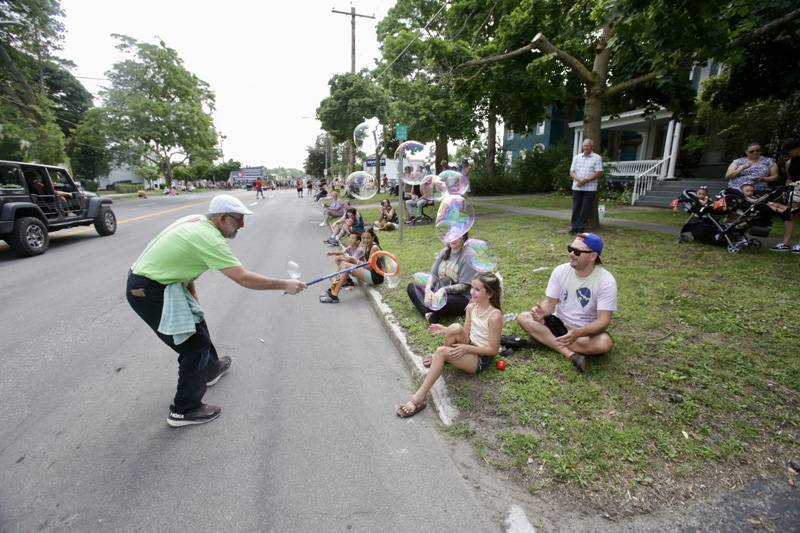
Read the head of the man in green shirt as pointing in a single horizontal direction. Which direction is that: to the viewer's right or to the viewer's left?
to the viewer's right

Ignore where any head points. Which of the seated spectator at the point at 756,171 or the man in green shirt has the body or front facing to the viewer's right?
the man in green shirt

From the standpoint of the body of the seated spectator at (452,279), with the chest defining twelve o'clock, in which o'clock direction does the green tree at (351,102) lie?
The green tree is roughly at 4 o'clock from the seated spectator.

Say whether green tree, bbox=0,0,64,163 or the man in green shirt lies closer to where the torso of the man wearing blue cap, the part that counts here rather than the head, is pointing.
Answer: the man in green shirt

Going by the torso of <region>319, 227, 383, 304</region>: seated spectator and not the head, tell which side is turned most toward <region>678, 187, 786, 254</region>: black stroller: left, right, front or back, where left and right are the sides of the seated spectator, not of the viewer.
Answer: back

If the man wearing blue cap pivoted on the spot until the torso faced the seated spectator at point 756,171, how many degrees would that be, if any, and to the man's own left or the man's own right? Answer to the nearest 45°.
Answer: approximately 180°

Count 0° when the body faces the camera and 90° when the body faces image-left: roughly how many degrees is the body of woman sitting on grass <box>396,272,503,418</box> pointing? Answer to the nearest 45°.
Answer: approximately 45°

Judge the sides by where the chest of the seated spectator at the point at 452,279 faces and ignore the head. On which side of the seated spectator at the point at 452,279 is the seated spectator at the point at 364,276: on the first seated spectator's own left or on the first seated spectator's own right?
on the first seated spectator's own right

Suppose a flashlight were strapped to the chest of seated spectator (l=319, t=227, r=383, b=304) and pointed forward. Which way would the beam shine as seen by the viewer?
to the viewer's left

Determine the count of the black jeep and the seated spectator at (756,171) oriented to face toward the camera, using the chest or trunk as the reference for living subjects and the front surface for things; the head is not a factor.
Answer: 1

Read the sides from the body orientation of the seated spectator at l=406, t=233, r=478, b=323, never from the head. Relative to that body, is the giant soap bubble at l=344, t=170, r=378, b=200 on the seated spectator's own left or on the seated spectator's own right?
on the seated spectator's own right

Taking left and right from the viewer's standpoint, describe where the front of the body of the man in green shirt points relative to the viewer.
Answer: facing to the right of the viewer
